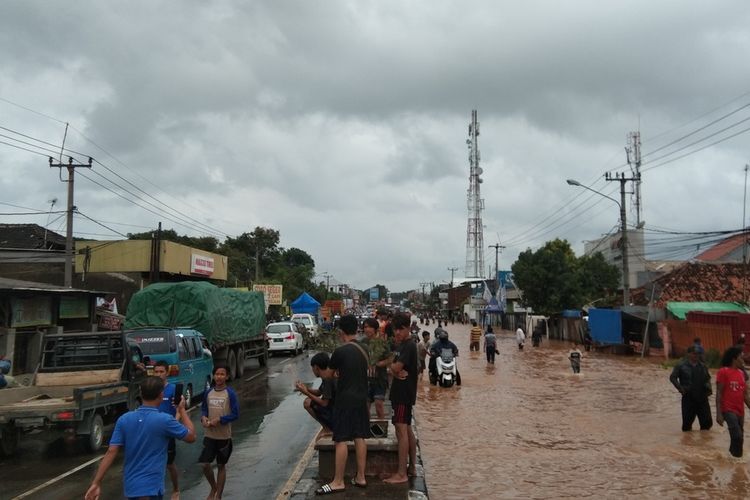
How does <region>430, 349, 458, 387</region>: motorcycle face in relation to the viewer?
toward the camera

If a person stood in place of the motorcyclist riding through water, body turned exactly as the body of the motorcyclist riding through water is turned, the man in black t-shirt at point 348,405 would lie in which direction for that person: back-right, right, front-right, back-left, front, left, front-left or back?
front

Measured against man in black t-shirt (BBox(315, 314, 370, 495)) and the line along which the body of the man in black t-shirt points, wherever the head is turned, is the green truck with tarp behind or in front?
in front

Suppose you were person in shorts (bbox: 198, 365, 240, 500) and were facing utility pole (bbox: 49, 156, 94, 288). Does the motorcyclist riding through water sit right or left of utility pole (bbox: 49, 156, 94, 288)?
right

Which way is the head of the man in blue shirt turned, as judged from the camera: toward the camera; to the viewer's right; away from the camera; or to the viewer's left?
away from the camera

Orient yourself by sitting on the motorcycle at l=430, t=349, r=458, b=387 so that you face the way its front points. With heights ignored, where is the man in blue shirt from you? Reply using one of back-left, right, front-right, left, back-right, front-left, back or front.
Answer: front

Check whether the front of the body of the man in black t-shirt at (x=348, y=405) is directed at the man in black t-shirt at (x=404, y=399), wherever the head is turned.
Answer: no

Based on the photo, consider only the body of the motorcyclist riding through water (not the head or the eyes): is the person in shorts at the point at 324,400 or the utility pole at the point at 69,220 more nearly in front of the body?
the person in shorts

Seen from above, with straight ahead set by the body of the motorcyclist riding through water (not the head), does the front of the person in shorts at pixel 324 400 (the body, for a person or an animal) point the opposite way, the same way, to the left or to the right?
to the right

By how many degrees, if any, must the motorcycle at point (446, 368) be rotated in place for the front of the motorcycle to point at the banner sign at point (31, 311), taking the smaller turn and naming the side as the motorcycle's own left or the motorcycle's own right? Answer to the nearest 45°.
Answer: approximately 90° to the motorcycle's own right

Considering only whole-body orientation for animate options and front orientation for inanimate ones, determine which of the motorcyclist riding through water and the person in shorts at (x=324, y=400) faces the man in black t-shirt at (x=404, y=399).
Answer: the motorcyclist riding through water

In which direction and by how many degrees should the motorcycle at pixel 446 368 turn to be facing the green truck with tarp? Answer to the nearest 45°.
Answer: approximately 90° to its right

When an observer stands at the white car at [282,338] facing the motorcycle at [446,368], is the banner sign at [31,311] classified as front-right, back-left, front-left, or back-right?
front-right
